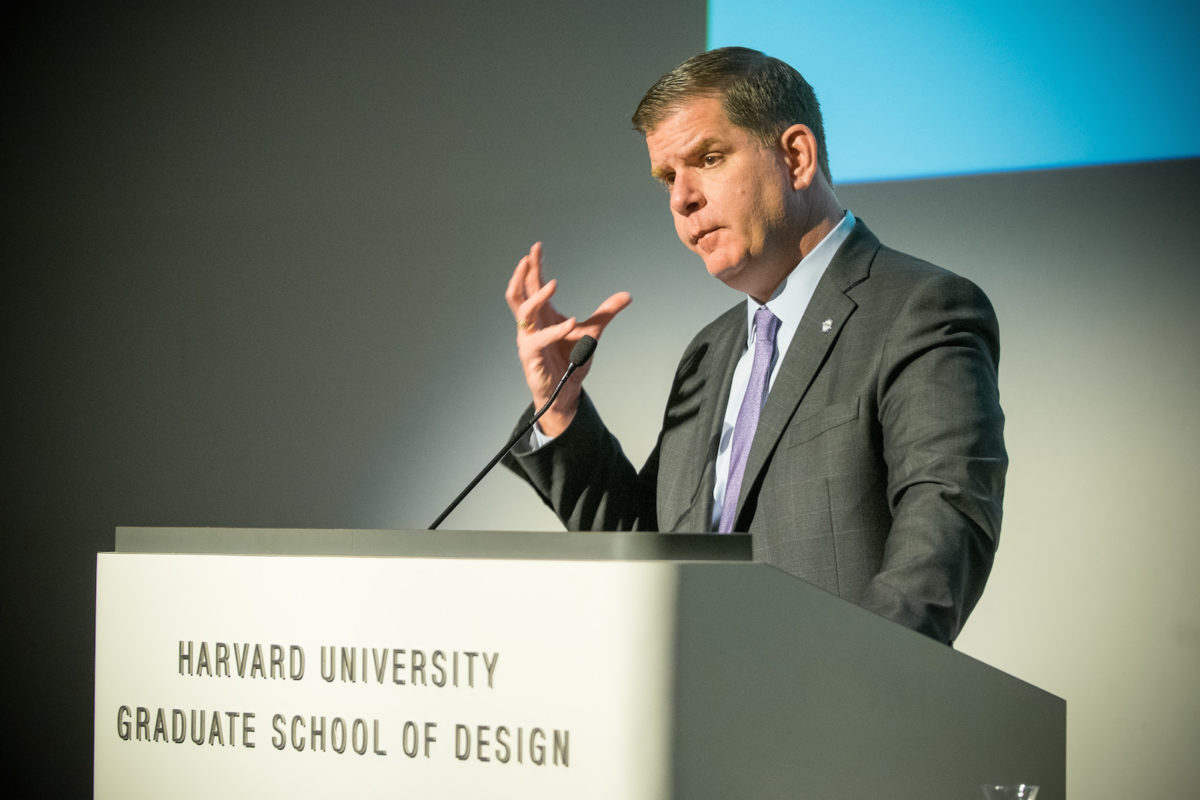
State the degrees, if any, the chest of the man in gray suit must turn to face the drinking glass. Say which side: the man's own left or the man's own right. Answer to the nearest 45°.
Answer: approximately 45° to the man's own left

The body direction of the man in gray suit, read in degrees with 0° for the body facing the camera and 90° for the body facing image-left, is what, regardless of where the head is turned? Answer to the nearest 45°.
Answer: approximately 45°
